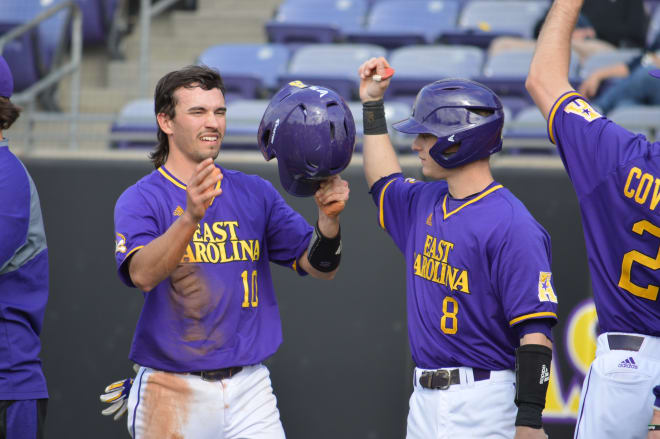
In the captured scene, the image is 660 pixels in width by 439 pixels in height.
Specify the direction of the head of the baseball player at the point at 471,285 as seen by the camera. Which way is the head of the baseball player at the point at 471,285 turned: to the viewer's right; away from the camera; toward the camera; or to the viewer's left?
to the viewer's left

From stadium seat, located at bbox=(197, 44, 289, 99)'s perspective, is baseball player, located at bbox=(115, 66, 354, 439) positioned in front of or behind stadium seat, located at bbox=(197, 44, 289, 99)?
in front

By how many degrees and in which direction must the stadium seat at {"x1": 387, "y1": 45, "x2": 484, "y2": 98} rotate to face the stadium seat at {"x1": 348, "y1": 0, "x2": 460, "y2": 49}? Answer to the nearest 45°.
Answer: approximately 180°

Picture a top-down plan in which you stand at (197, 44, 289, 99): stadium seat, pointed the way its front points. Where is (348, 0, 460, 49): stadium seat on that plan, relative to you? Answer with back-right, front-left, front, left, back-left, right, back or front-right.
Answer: back-left

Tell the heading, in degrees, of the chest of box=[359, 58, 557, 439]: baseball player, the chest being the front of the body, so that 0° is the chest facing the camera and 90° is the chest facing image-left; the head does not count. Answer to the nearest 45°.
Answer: approximately 45°

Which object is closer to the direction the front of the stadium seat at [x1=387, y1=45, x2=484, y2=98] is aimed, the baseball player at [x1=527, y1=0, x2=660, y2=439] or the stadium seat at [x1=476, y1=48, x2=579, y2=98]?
the baseball player

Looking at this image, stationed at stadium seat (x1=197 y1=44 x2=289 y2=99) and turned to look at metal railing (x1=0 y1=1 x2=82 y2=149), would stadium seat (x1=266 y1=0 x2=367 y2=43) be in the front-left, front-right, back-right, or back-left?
back-right

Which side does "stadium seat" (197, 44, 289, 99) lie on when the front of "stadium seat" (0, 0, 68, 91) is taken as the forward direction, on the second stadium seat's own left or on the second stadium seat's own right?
on the second stadium seat's own left

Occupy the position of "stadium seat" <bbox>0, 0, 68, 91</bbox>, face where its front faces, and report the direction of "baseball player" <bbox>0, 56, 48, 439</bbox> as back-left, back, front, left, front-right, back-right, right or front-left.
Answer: front-left

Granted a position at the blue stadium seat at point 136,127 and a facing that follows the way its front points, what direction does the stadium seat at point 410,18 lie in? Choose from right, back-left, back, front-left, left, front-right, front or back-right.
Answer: back-left

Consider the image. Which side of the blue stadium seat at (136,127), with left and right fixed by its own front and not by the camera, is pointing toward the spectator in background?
left

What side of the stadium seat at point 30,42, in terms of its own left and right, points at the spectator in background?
left
